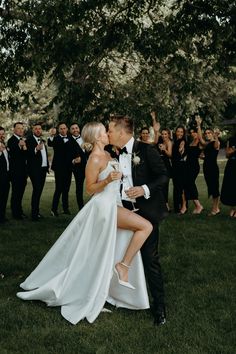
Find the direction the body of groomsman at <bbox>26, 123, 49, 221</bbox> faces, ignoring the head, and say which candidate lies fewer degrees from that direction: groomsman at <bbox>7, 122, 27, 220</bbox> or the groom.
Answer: the groom

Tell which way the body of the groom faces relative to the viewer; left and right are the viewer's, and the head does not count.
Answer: facing the viewer and to the left of the viewer

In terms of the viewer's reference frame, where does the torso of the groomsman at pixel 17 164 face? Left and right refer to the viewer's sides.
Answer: facing the viewer and to the right of the viewer

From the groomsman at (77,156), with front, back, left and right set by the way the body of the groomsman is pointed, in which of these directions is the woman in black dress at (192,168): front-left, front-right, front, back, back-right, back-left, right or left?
front-left

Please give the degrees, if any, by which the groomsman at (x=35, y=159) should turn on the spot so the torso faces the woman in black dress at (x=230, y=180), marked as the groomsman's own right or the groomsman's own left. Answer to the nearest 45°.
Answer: approximately 45° to the groomsman's own left

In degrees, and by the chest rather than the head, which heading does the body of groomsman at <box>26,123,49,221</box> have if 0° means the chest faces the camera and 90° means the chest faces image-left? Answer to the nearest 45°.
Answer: approximately 315°

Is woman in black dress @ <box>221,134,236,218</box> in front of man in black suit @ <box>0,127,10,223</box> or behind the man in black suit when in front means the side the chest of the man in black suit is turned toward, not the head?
in front

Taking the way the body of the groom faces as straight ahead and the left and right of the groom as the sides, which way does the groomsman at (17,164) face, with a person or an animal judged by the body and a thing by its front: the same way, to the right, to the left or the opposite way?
to the left

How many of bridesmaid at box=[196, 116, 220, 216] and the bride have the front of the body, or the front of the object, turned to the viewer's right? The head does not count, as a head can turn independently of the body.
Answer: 1

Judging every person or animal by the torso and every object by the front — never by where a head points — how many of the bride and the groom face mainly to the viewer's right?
1

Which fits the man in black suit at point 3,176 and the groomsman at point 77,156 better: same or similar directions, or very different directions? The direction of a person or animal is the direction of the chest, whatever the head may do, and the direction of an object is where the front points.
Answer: same or similar directions

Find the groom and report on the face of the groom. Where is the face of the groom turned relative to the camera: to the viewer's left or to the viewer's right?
to the viewer's left

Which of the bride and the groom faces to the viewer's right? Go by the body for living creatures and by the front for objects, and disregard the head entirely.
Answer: the bride

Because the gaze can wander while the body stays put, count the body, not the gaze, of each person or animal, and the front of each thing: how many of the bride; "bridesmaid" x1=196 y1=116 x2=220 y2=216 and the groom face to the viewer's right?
1

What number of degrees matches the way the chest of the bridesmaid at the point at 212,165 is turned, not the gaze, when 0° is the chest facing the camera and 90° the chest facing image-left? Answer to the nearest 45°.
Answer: approximately 45°

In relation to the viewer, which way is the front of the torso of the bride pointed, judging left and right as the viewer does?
facing to the right of the viewer

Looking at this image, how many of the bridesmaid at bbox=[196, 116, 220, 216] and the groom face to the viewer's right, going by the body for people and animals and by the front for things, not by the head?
0
